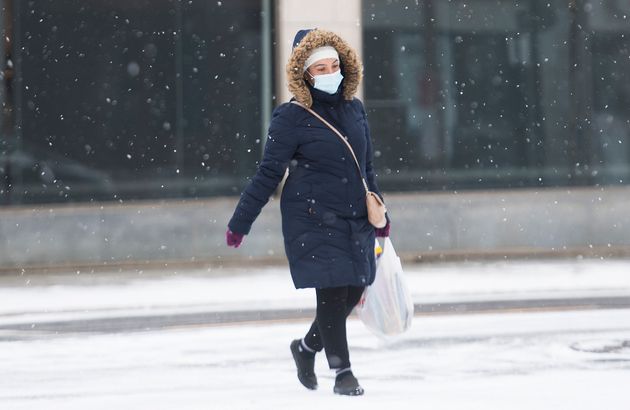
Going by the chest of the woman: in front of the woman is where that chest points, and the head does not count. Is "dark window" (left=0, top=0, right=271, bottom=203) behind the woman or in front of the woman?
behind

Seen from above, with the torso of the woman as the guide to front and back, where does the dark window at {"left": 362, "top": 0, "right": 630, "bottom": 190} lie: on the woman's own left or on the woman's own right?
on the woman's own left
